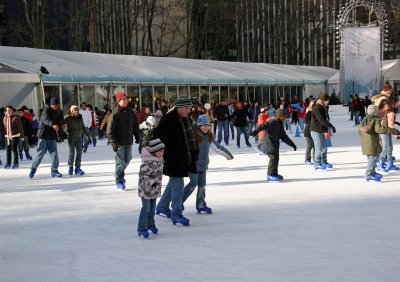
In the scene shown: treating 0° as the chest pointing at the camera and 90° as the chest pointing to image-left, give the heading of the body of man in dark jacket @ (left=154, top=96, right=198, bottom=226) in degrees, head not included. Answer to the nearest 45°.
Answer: approximately 315°

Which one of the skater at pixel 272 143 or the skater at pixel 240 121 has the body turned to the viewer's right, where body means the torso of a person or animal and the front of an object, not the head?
the skater at pixel 272 143

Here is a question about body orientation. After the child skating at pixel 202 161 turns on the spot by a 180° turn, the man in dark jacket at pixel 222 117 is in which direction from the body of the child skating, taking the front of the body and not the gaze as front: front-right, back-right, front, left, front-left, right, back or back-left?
front-right

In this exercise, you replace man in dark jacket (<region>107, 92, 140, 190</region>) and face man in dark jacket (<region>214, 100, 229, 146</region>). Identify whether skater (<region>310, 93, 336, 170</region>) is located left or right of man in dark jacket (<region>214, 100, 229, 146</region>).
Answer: right

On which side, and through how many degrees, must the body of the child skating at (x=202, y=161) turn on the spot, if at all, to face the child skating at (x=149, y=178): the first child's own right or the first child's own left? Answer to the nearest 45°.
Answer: approximately 45° to the first child's own right

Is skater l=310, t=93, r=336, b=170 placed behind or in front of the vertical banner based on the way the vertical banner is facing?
in front

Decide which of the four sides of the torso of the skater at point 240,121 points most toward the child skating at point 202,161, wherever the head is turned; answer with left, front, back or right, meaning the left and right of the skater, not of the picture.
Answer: front

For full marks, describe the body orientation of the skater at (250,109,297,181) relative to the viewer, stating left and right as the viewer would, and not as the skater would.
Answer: facing to the right of the viewer

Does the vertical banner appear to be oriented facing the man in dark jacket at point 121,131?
yes

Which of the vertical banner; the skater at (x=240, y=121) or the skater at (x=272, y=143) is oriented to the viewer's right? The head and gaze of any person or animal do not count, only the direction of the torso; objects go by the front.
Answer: the skater at (x=272, y=143)

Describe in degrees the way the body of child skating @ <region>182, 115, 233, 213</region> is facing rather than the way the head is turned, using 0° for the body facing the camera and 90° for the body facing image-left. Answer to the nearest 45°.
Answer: approximately 315°
